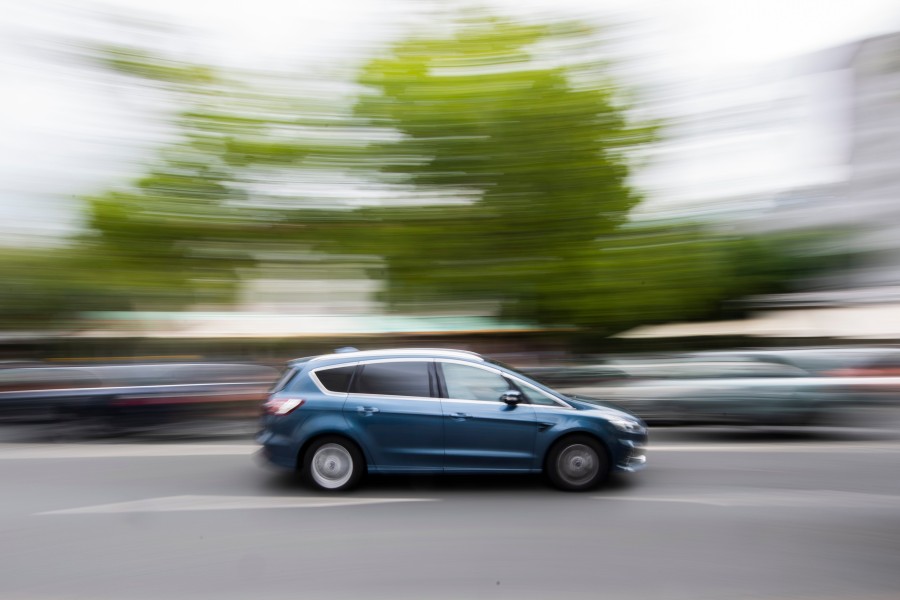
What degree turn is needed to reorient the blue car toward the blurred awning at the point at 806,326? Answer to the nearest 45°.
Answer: approximately 45° to its left

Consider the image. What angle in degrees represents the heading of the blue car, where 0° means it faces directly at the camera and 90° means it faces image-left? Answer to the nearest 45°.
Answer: approximately 270°

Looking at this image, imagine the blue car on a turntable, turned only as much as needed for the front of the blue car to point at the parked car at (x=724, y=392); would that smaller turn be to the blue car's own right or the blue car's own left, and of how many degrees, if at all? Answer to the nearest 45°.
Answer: approximately 45° to the blue car's own left

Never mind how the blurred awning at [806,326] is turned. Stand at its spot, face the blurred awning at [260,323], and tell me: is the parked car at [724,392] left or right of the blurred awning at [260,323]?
left

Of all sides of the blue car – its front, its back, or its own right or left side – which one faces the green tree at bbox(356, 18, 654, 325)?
left

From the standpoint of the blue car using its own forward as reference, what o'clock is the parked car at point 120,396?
The parked car is roughly at 7 o'clock from the blue car.

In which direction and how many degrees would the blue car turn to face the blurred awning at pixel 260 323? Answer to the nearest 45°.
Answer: approximately 135° to its left
